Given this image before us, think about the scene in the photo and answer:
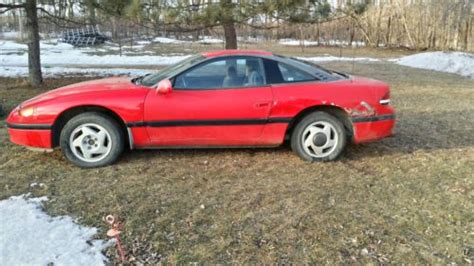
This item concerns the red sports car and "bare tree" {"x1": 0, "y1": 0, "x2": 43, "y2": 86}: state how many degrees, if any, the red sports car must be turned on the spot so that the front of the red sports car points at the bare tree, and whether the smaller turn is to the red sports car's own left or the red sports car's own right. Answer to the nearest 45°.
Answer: approximately 45° to the red sports car's own right

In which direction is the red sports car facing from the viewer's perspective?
to the viewer's left
